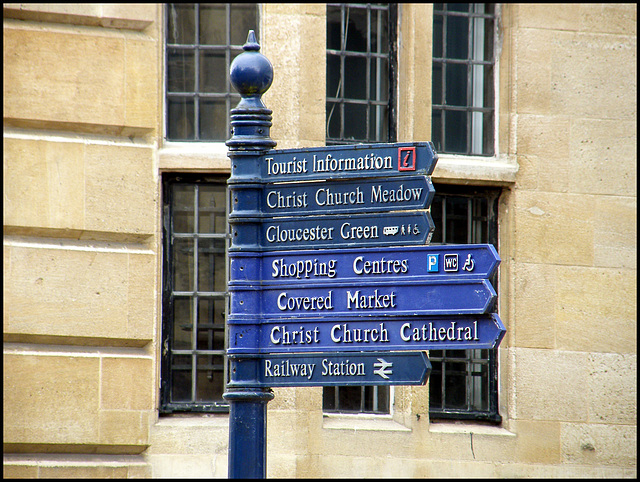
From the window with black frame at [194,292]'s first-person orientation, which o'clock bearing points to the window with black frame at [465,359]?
the window with black frame at [465,359] is roughly at 9 o'clock from the window with black frame at [194,292].

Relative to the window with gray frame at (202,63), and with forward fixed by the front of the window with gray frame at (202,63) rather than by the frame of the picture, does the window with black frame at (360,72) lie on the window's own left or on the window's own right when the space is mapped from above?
on the window's own left

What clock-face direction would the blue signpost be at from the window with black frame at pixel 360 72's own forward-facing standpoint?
The blue signpost is roughly at 12 o'clock from the window with black frame.

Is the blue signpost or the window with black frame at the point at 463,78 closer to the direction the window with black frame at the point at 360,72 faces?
the blue signpost

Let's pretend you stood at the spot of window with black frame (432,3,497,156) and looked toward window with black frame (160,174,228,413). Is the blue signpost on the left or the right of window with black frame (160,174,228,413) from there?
left

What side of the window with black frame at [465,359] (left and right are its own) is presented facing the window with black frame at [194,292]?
right

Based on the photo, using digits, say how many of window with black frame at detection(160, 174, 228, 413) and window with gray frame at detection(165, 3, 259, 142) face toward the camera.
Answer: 2

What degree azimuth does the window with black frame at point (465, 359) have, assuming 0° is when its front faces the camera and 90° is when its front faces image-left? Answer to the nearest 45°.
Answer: approximately 0°
